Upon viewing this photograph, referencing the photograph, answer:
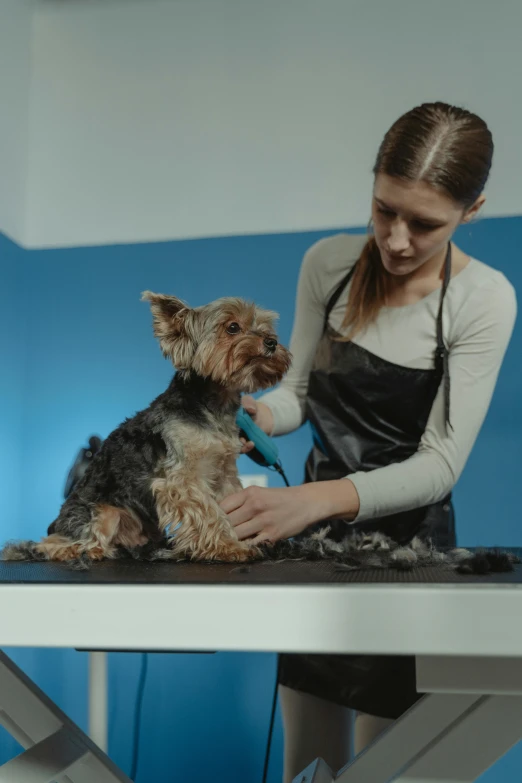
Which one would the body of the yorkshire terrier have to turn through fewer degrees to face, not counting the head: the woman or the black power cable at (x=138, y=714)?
the woman

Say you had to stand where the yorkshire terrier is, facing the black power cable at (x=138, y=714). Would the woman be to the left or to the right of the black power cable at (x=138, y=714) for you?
right

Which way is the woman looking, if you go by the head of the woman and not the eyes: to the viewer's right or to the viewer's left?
to the viewer's left

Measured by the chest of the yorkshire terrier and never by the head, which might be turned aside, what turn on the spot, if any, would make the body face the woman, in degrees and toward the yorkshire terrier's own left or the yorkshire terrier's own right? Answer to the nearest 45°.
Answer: approximately 45° to the yorkshire terrier's own left

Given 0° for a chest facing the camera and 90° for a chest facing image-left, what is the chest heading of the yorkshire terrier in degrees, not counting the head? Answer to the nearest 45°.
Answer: approximately 270°

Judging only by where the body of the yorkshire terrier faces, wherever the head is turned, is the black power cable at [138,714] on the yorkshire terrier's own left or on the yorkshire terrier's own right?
on the yorkshire terrier's own left
